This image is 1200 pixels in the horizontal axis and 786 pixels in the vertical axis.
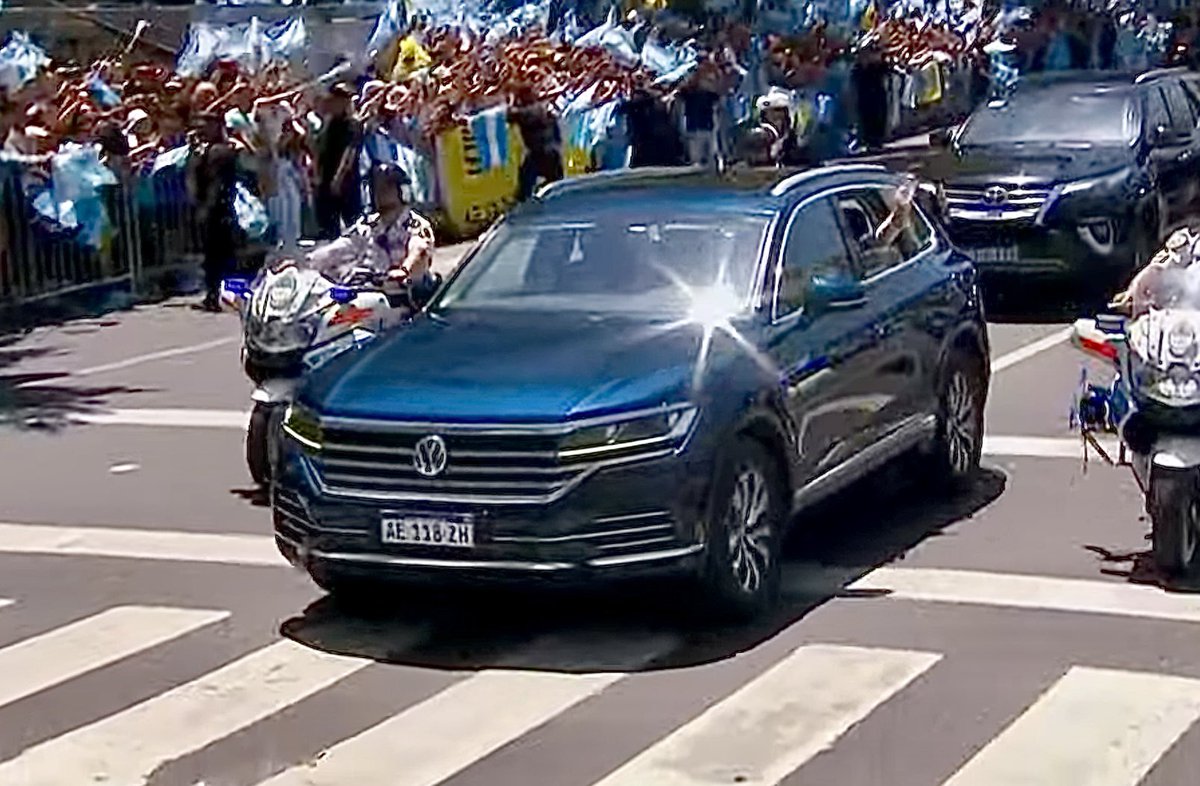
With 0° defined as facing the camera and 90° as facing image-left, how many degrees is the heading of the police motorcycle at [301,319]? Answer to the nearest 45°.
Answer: approximately 45°

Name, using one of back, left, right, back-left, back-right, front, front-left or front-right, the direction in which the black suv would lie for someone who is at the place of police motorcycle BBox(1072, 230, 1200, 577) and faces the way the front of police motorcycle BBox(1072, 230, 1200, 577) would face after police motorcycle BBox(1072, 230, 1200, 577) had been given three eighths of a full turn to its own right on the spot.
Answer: front-right

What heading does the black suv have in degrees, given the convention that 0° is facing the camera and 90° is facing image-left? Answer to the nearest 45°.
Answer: approximately 45°

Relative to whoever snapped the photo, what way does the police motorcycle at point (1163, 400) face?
facing the viewer

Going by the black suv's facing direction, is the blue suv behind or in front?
in front

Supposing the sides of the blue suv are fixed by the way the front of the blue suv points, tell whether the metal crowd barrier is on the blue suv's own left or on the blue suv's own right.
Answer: on the blue suv's own right

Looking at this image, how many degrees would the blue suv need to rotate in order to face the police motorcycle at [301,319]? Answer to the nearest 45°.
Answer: approximately 90° to its right

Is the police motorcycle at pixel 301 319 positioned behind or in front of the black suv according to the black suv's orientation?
in front

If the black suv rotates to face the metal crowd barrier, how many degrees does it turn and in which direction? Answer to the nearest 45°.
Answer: approximately 45° to its right

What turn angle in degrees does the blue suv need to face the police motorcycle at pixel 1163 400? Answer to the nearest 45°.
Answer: approximately 135° to its left

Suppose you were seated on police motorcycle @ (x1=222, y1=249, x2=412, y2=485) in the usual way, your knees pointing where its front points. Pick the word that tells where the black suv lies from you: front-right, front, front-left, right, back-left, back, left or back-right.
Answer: back

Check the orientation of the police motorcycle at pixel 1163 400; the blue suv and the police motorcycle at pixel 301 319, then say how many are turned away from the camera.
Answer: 0
